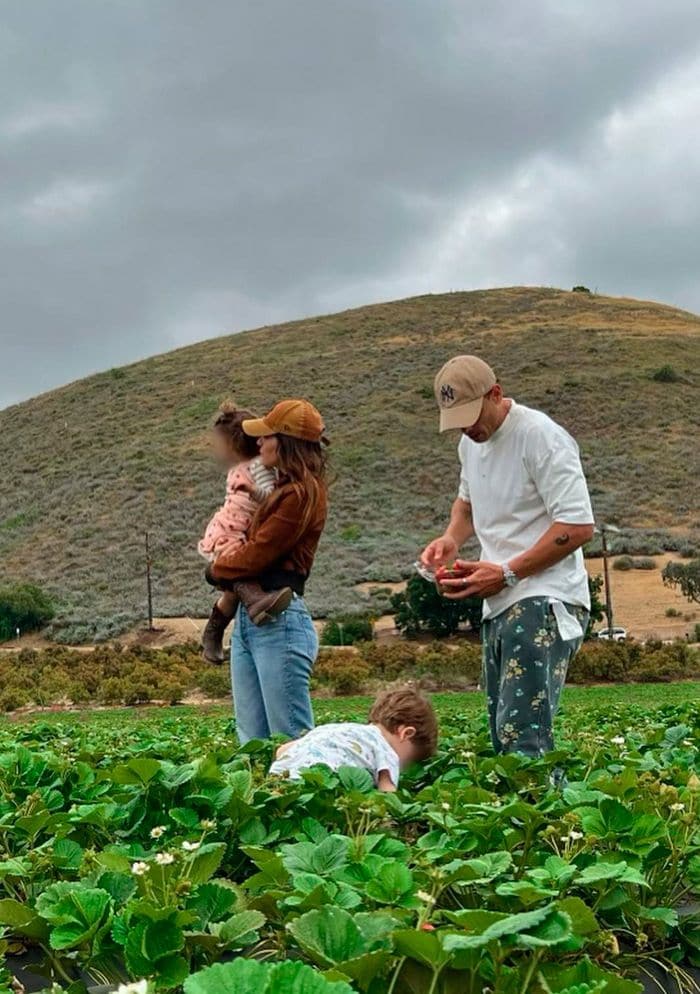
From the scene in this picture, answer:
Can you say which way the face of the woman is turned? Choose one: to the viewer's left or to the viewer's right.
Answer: to the viewer's left

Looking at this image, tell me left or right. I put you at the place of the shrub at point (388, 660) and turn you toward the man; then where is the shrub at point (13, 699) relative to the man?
right

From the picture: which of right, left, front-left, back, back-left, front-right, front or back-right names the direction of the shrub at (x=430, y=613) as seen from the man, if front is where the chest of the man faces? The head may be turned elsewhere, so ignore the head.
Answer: back-right

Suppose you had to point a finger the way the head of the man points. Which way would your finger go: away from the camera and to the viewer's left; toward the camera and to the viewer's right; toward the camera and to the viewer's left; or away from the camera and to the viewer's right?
toward the camera and to the viewer's left

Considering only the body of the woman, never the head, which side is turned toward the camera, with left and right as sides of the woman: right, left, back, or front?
left

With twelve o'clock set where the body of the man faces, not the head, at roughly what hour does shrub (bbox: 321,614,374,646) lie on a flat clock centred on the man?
The shrub is roughly at 4 o'clock from the man.

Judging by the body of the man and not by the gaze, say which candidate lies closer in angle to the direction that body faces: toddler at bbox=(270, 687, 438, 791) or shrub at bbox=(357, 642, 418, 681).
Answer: the toddler

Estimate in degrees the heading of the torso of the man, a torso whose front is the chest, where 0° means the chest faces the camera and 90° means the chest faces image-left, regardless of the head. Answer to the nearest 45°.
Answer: approximately 45°
